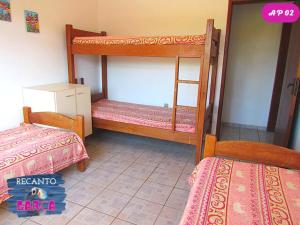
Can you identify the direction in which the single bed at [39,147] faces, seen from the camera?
facing the viewer and to the left of the viewer

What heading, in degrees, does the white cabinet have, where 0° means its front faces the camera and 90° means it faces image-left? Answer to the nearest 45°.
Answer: approximately 315°

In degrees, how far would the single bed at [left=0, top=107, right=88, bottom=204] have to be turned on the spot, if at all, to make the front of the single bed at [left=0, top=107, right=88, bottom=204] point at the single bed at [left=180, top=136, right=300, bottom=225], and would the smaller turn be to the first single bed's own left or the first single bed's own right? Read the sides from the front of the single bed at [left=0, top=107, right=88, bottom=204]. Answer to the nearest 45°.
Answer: approximately 90° to the first single bed's own left

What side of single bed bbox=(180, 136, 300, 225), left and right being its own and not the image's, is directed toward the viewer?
front

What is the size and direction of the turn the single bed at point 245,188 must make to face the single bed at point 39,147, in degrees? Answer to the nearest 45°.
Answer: approximately 90° to its right

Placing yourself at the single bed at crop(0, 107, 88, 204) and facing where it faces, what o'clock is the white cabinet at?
The white cabinet is roughly at 5 o'clock from the single bed.

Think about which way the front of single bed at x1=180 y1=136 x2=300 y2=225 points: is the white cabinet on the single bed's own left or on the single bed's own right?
on the single bed's own right

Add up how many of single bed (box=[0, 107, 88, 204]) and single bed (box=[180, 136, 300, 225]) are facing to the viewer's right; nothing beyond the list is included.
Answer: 0
